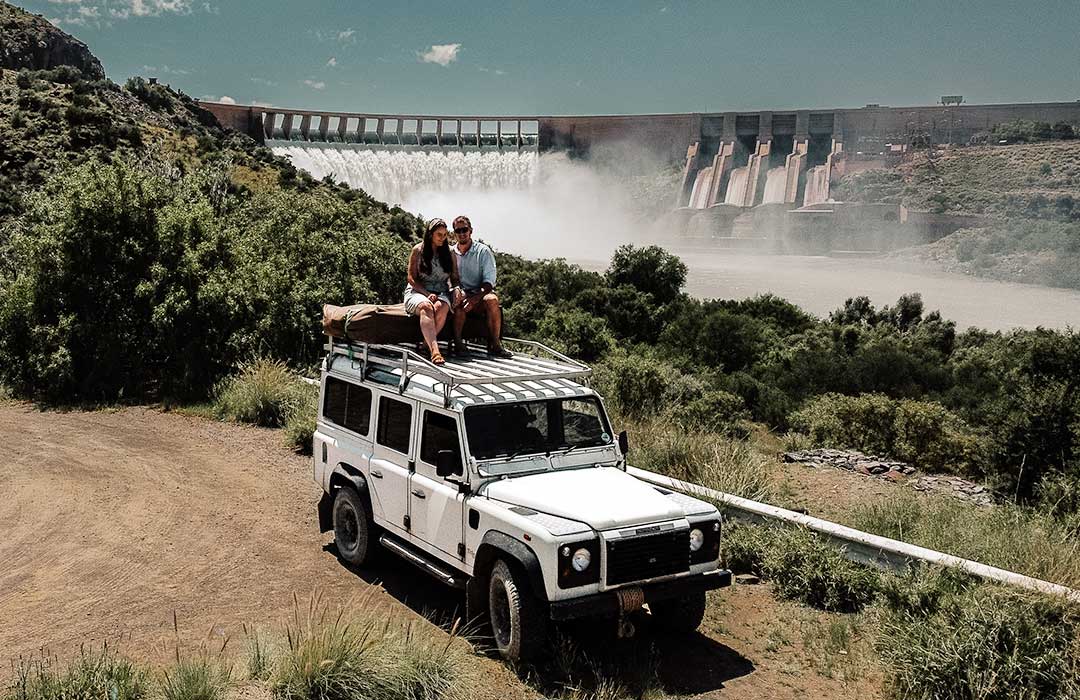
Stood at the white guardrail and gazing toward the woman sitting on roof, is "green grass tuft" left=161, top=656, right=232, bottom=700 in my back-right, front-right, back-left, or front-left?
front-left

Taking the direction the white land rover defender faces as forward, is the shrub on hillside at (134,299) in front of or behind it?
behind

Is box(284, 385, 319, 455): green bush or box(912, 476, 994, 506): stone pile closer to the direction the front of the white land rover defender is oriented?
the stone pile

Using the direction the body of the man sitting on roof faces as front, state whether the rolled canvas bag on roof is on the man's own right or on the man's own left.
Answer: on the man's own right

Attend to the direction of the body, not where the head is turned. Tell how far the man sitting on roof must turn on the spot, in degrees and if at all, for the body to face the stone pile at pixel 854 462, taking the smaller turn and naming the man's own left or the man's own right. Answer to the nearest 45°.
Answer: approximately 135° to the man's own left

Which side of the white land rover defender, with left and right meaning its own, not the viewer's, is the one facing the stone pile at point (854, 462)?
left

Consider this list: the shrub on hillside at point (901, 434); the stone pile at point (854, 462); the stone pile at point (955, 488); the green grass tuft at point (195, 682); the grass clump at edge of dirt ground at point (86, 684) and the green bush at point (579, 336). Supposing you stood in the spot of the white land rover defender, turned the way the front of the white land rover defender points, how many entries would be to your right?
2

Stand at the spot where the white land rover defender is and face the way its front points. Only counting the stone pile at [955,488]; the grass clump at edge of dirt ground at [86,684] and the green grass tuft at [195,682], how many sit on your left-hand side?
1

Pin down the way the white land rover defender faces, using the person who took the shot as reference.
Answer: facing the viewer and to the right of the viewer

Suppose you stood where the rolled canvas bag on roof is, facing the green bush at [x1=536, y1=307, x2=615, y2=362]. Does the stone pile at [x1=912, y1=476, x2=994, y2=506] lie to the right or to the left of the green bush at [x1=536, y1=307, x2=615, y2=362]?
right

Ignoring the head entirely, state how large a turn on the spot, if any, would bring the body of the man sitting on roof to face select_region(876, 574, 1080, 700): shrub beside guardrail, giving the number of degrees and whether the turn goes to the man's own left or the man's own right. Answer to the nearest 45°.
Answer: approximately 45° to the man's own left

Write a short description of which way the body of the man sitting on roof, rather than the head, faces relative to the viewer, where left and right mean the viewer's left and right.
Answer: facing the viewer
